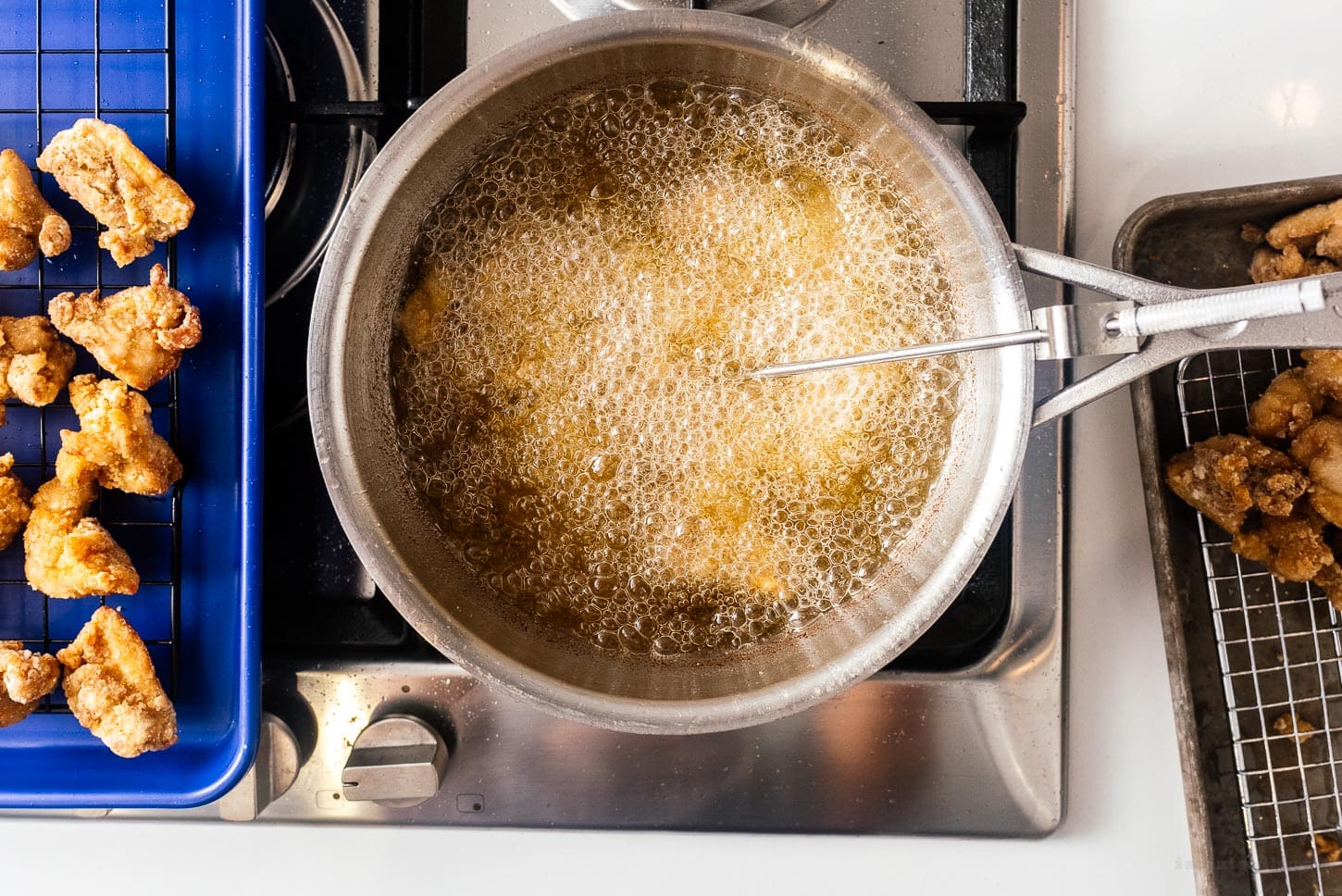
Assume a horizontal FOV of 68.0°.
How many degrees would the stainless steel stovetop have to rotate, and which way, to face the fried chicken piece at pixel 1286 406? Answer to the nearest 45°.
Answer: approximately 90° to its left

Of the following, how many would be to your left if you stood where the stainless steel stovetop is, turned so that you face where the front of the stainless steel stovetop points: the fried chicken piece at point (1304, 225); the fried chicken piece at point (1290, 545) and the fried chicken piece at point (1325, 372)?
3

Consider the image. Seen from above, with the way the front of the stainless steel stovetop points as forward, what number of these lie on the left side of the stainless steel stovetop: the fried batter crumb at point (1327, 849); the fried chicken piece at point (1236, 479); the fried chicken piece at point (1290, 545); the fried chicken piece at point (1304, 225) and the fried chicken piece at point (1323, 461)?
5

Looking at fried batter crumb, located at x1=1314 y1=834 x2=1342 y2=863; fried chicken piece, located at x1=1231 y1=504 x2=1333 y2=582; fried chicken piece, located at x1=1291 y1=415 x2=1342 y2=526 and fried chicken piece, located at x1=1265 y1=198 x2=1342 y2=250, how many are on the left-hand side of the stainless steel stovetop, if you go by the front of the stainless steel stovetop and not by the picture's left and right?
4

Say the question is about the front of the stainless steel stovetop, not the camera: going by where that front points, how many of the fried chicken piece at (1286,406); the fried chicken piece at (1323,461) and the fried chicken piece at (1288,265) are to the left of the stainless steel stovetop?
3

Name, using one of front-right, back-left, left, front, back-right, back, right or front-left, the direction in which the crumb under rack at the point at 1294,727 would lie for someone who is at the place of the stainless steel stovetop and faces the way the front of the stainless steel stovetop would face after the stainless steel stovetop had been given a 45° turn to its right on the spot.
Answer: back-left

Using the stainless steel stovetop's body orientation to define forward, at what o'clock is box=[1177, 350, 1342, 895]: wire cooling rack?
The wire cooling rack is roughly at 9 o'clock from the stainless steel stovetop.

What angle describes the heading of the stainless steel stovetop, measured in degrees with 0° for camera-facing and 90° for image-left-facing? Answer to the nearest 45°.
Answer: approximately 0°
